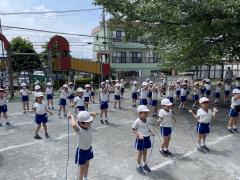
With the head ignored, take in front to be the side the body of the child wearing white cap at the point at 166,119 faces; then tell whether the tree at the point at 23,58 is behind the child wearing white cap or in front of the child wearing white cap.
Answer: behind

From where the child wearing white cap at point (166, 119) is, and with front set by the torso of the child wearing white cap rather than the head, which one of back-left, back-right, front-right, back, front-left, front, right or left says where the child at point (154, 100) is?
back-left

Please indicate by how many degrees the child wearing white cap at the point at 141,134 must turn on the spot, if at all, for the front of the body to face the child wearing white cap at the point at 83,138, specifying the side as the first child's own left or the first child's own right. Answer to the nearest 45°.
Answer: approximately 90° to the first child's own right

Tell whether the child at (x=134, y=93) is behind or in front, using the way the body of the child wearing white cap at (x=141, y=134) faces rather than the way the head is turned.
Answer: behind

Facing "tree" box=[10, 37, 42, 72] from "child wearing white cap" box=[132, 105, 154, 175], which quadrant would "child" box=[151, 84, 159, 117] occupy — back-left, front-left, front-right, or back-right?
front-right
